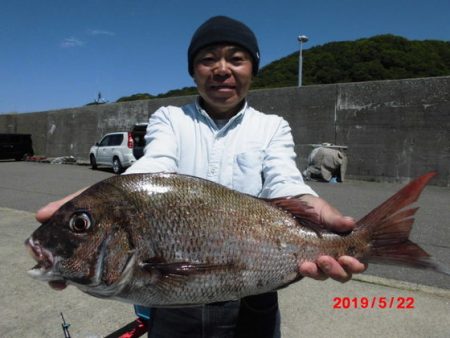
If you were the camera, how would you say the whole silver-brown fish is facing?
facing to the left of the viewer

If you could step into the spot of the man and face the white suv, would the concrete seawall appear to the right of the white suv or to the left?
right

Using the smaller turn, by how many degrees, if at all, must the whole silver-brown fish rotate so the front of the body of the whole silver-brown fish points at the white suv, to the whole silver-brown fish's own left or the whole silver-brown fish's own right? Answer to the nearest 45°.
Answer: approximately 90° to the whole silver-brown fish's own right

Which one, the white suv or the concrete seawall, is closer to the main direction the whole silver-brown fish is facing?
the white suv

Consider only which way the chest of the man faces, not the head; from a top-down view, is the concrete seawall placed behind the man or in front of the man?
behind

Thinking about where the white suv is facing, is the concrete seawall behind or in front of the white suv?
behind

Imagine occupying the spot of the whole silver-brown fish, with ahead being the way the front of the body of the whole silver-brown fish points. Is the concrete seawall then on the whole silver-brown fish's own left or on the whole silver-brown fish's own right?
on the whole silver-brown fish's own right
